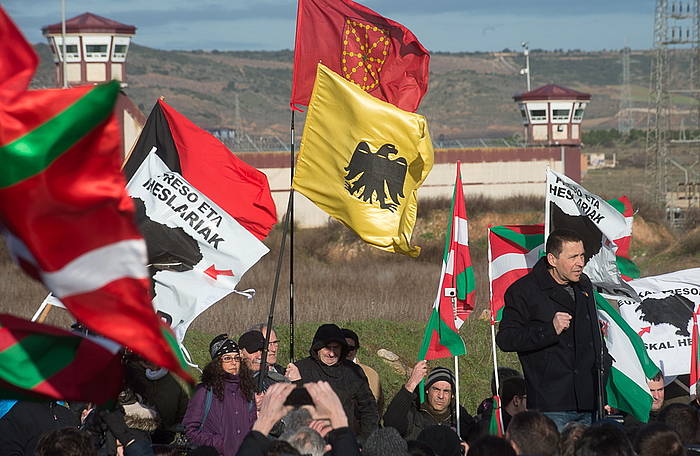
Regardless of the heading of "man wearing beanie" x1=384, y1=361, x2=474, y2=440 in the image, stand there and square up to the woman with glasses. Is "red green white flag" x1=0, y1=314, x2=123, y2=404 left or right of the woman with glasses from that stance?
left

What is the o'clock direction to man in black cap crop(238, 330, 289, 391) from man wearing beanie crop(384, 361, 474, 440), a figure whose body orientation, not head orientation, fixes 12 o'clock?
The man in black cap is roughly at 3 o'clock from the man wearing beanie.

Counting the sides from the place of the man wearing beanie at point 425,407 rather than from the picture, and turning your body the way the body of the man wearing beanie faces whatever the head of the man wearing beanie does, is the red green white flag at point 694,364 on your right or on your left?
on your left

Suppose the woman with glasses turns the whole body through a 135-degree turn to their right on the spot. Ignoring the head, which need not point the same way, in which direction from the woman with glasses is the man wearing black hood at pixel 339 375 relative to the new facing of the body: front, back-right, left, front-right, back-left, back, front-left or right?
back-right

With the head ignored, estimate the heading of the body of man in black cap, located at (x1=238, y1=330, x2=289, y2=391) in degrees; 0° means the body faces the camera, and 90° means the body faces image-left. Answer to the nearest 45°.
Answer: approximately 315°

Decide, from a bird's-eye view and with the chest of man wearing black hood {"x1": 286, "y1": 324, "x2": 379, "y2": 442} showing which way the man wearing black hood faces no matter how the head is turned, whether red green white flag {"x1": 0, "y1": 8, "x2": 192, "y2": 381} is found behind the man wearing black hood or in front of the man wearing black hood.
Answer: in front

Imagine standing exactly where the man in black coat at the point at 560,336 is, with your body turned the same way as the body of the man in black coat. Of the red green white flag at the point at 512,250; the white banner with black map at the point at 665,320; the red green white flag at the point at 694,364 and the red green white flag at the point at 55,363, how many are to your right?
1

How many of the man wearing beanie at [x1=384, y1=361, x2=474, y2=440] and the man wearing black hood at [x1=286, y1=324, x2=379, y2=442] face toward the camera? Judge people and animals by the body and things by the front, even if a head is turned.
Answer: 2

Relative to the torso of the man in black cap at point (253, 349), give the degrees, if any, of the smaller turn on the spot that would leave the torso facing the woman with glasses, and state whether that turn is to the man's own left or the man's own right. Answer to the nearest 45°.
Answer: approximately 45° to the man's own right

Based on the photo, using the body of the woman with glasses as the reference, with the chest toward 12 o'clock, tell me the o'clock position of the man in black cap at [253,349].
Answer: The man in black cap is roughly at 8 o'clock from the woman with glasses.

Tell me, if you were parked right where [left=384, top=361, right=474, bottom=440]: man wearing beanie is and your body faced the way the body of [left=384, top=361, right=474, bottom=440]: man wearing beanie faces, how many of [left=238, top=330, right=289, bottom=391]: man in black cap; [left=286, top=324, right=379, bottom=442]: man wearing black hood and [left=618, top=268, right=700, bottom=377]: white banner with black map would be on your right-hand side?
2

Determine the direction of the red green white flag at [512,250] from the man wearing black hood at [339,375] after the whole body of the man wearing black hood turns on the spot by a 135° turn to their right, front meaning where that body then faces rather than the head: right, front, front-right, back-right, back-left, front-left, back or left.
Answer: right
